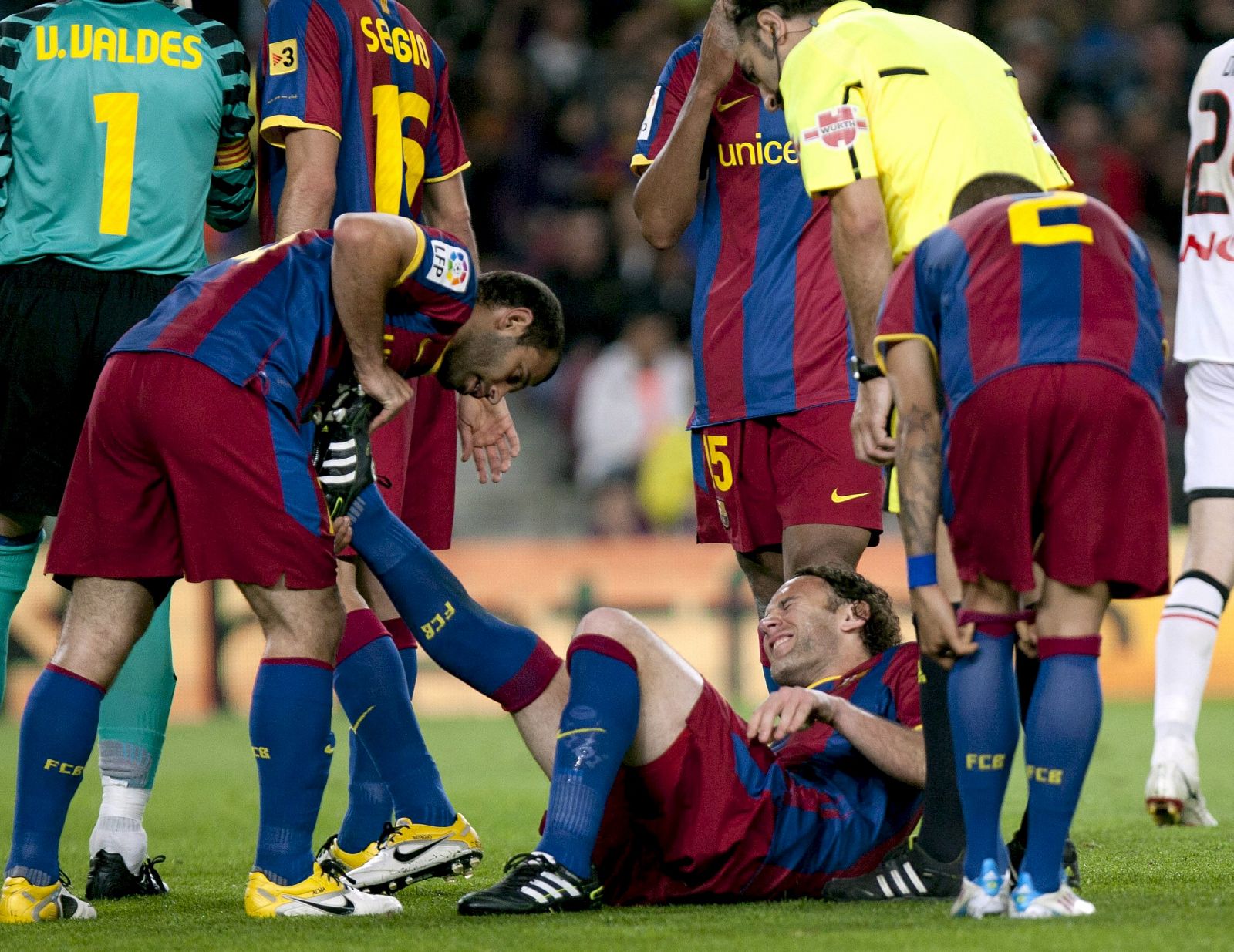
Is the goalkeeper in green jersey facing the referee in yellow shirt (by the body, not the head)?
no

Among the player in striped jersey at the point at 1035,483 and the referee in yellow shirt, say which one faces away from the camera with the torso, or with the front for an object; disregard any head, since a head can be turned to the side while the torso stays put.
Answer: the player in striped jersey

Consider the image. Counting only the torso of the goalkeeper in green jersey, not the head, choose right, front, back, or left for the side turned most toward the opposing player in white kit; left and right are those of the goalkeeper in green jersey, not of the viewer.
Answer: right

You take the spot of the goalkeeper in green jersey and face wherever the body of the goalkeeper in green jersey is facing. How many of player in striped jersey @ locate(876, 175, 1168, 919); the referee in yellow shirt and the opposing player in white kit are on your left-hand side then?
0

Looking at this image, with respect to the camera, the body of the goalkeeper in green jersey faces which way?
away from the camera

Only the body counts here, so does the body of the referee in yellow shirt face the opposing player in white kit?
no

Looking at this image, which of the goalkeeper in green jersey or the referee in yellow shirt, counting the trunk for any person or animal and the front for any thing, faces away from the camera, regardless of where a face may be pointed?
the goalkeeper in green jersey

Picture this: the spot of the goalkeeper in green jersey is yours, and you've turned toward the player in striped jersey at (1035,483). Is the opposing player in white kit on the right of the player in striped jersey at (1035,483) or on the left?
left

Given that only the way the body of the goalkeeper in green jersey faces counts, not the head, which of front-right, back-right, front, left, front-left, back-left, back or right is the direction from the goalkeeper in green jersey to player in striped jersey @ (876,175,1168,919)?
back-right

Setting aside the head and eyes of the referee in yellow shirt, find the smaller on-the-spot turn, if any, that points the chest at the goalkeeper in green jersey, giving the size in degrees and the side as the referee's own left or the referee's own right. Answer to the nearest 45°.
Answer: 0° — they already face them

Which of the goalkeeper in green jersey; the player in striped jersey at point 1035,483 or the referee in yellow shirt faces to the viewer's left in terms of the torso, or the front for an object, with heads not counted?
the referee in yellow shirt

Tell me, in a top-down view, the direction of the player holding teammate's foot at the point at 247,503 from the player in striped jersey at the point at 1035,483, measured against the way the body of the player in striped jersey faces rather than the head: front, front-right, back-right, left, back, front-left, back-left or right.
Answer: left

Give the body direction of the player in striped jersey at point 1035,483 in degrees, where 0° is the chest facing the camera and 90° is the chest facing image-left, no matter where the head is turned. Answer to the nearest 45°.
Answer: approximately 180°

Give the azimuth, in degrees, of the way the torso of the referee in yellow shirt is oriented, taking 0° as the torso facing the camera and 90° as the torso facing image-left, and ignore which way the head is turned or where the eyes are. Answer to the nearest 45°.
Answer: approximately 90°

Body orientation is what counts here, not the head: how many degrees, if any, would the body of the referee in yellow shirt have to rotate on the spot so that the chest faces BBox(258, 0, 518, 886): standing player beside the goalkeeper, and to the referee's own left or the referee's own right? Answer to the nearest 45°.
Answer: approximately 45° to the referee's own right

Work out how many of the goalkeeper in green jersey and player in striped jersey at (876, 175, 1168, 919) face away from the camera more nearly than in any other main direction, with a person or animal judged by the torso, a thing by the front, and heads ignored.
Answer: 2

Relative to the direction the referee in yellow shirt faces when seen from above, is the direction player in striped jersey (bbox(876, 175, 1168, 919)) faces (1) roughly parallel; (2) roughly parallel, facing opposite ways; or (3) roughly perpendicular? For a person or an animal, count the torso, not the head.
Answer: roughly perpendicular
